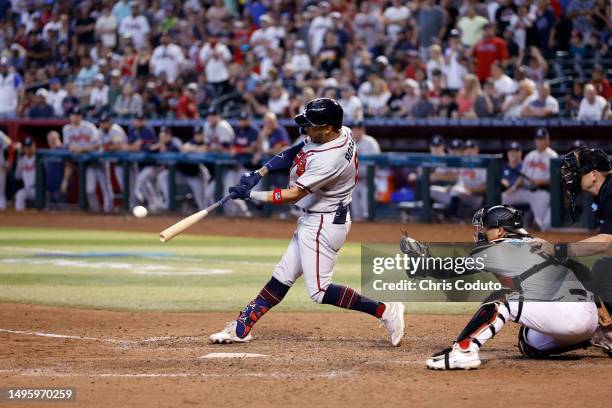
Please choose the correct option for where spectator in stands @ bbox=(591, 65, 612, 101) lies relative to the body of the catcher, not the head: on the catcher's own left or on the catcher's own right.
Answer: on the catcher's own right

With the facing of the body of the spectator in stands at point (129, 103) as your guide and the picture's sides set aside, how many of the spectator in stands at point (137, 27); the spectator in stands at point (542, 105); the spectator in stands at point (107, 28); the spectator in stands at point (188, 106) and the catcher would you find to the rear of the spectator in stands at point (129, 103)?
2

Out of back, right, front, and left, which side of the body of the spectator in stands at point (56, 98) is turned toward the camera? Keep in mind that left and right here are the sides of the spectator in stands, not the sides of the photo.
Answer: front

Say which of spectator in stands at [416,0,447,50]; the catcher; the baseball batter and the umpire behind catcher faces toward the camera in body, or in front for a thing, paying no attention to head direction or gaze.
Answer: the spectator in stands

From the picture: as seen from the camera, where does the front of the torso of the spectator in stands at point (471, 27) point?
toward the camera

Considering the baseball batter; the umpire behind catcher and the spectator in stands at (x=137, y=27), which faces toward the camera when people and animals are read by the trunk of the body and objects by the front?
the spectator in stands

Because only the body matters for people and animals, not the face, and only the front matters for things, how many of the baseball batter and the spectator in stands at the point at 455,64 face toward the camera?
1

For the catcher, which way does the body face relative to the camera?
to the viewer's left

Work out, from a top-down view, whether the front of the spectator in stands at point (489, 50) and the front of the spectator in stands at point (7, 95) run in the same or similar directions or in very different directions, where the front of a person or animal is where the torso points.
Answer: same or similar directions

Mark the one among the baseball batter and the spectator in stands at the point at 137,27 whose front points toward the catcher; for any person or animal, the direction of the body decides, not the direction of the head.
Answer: the spectator in stands

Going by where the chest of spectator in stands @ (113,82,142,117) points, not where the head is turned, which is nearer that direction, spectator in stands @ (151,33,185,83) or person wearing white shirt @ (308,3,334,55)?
the person wearing white shirt

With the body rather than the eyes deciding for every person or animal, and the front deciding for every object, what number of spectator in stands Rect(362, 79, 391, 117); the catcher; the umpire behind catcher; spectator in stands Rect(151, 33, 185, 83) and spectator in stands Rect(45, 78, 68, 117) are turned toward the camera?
3

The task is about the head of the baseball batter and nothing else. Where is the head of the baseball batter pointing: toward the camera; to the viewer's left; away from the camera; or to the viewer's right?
to the viewer's left

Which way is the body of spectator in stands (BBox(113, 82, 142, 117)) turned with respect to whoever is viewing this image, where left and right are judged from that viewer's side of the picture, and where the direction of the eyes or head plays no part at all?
facing the viewer

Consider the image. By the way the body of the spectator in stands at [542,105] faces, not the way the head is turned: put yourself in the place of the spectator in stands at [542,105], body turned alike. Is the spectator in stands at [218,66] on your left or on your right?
on your right
